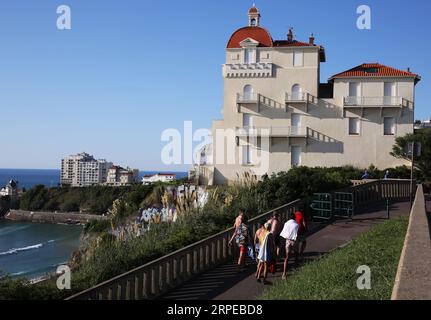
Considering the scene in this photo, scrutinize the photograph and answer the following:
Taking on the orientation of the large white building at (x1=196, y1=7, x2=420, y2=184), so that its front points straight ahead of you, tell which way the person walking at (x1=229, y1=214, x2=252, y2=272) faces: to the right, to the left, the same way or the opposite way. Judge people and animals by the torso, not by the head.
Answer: the opposite way

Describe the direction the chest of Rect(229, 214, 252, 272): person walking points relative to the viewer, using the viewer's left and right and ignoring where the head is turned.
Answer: facing away from the viewer

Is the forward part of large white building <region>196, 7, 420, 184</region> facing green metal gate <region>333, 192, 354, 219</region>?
yes

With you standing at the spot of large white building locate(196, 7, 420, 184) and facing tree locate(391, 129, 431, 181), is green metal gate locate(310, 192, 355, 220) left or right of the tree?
right

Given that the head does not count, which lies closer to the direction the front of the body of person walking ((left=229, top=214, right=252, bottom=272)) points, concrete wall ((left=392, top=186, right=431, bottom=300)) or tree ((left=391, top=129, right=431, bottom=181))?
the tree

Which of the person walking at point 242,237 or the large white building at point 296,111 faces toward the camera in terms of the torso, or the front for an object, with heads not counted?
the large white building

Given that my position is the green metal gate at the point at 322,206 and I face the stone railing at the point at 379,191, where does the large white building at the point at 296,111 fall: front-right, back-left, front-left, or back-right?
front-left

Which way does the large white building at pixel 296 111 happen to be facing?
toward the camera

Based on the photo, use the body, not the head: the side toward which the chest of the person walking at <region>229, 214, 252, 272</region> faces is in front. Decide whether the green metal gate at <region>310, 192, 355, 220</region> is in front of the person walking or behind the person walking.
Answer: in front

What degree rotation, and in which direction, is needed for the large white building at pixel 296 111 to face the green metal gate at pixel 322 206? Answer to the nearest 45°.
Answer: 0° — it already faces it

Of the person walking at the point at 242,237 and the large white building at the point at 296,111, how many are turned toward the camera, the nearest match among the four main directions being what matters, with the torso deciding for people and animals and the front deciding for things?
1

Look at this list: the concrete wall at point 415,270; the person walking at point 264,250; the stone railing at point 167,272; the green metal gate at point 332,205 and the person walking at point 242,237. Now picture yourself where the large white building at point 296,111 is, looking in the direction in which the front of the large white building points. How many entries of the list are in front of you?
5

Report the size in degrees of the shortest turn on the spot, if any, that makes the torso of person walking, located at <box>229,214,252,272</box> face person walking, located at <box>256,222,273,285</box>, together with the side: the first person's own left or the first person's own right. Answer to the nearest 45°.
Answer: approximately 180°

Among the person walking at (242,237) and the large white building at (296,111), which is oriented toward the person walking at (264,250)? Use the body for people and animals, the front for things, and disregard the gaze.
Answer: the large white building
